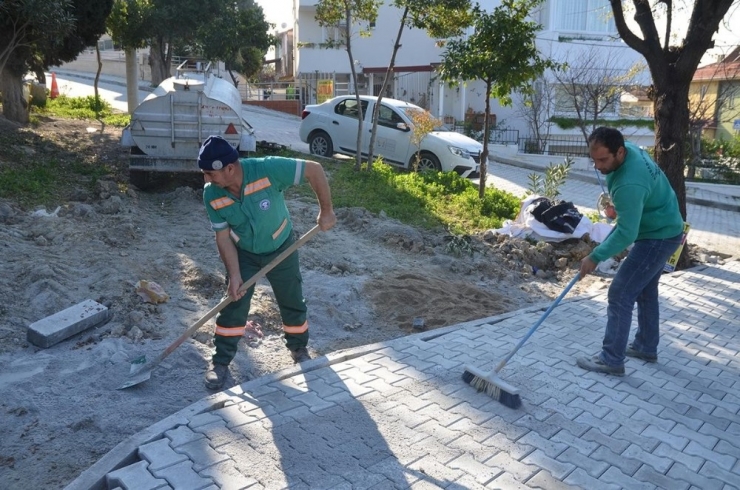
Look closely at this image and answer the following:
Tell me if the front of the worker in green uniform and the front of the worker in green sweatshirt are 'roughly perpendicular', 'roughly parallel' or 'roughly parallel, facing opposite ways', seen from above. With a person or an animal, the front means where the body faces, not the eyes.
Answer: roughly perpendicular

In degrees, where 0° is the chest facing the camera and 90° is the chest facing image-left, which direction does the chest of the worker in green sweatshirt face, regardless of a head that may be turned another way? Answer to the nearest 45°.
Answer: approximately 90°

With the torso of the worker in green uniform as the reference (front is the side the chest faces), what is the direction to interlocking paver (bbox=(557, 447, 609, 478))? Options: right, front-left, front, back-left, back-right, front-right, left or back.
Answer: left

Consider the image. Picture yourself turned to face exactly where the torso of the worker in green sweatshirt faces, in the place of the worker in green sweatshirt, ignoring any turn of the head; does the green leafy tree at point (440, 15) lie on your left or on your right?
on your right

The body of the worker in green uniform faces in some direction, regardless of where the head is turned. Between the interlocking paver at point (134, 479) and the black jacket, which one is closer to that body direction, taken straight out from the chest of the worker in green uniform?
the interlocking paver

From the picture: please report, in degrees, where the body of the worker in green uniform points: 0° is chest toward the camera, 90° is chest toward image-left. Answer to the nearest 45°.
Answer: approximately 45°

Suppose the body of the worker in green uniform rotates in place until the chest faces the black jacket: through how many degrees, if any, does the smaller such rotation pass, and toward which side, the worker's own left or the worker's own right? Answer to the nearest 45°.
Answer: approximately 180°

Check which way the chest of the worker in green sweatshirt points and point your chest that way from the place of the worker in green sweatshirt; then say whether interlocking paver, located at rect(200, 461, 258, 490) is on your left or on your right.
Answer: on your left

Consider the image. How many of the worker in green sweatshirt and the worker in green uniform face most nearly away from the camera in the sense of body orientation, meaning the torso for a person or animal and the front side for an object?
0

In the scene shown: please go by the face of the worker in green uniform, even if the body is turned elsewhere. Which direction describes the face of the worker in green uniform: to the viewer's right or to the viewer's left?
to the viewer's left

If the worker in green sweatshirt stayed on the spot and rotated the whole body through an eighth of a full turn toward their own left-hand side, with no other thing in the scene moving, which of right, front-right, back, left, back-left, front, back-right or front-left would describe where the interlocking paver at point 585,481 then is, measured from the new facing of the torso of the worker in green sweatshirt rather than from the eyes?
front-left
